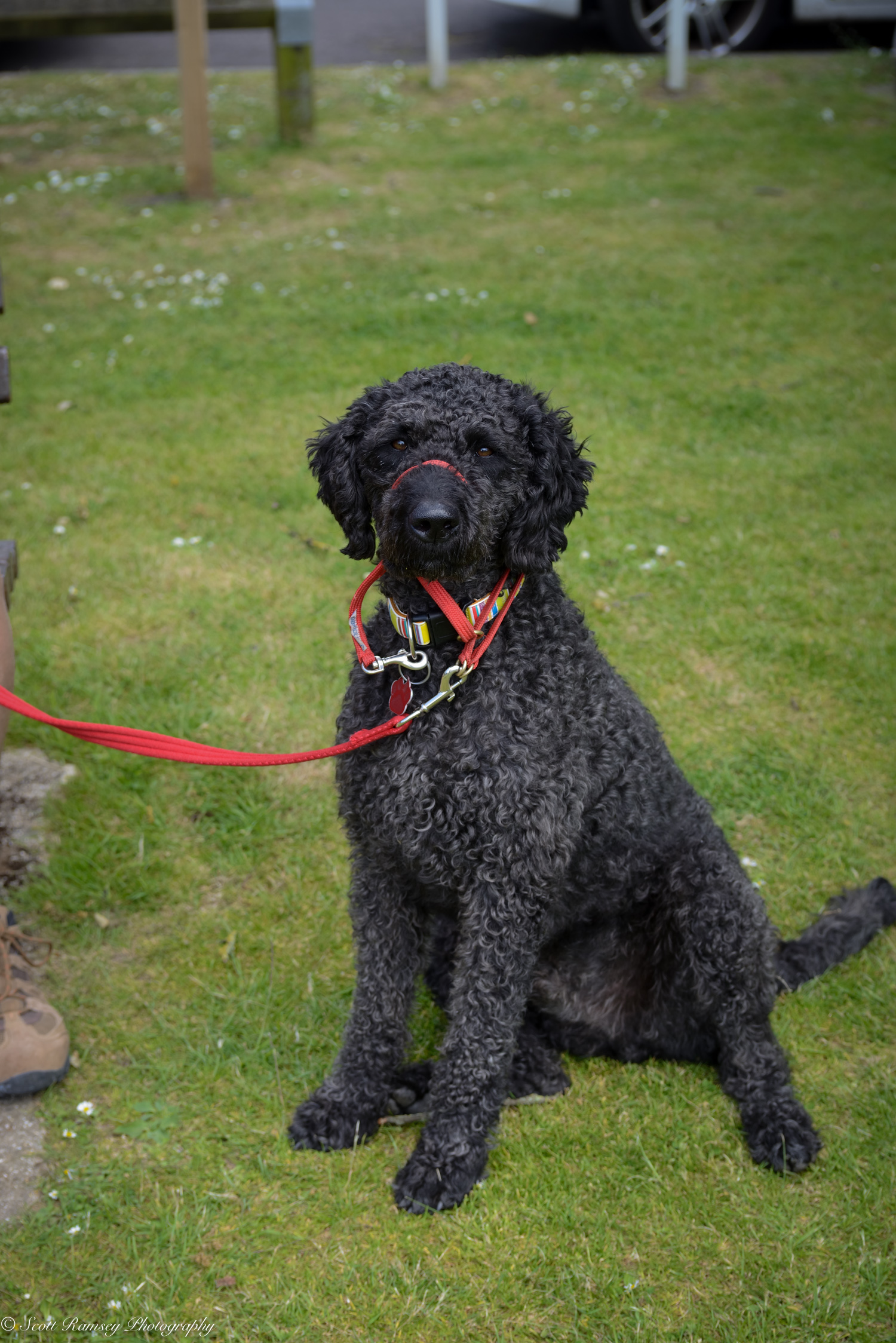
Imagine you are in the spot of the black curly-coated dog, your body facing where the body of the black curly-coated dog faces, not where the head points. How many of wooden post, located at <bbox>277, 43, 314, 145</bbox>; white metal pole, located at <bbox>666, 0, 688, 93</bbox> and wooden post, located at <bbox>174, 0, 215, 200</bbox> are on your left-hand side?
0

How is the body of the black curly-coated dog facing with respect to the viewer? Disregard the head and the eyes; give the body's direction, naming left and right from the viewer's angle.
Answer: facing the viewer and to the left of the viewer

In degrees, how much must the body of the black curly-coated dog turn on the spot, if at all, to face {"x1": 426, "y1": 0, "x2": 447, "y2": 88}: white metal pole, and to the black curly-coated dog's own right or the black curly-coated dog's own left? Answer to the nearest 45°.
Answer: approximately 135° to the black curly-coated dog's own right

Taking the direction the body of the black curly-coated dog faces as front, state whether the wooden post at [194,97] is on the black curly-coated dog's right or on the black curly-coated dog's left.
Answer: on the black curly-coated dog's right

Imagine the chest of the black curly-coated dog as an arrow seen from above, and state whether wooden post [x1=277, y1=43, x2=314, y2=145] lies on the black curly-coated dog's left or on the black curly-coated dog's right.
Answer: on the black curly-coated dog's right

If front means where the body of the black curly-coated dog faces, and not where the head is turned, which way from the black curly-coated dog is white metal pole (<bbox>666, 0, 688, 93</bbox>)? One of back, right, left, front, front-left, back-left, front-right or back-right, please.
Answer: back-right
